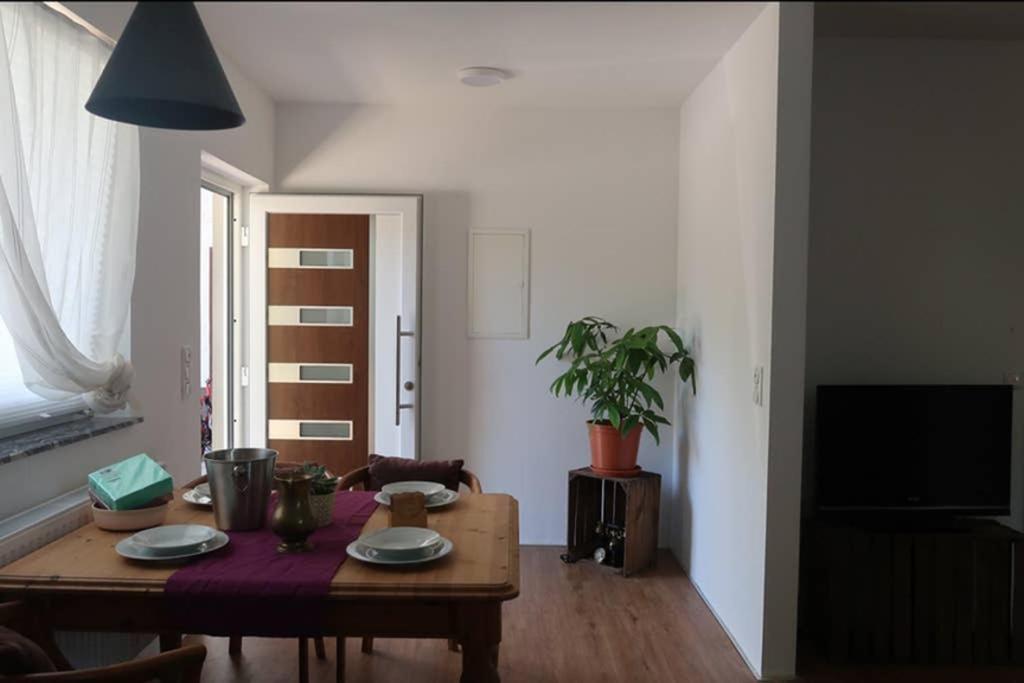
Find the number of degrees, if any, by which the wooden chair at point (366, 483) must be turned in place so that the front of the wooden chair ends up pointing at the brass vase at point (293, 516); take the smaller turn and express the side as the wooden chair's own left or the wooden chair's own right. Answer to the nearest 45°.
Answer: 0° — it already faces it

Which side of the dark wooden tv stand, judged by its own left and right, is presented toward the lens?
front

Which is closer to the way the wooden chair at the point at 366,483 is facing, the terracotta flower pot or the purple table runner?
the purple table runner

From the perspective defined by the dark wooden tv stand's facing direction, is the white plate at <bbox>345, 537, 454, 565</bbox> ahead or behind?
ahead

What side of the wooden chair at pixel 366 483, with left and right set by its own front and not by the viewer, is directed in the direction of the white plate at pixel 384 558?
front

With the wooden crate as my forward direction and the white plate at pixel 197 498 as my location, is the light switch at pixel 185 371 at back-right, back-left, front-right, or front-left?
front-left

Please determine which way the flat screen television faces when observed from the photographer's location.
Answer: facing the viewer

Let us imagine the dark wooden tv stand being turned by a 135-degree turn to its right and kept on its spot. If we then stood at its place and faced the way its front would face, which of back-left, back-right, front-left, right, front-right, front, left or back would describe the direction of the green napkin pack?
left

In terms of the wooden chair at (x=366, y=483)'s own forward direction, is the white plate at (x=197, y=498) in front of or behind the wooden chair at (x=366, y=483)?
in front

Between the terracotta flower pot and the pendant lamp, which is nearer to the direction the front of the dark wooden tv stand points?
the pendant lamp

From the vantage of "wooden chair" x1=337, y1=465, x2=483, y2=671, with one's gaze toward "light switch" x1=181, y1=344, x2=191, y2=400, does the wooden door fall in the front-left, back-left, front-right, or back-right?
front-right

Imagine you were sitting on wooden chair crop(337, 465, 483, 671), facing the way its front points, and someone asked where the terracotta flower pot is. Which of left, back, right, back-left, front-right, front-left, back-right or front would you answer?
back-left

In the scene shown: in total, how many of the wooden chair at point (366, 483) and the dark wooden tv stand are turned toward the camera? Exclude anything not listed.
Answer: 2
